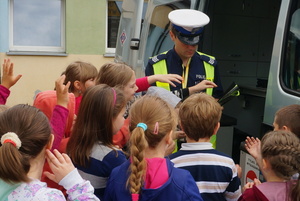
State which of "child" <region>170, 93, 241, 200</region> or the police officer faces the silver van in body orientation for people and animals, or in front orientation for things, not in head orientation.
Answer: the child

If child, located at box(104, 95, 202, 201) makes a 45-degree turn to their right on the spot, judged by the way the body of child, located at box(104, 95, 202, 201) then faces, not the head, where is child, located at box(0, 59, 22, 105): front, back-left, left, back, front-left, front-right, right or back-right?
back-left

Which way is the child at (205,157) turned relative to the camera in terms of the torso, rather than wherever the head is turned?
away from the camera

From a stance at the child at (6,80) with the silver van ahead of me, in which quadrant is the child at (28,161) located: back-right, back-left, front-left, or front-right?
back-right

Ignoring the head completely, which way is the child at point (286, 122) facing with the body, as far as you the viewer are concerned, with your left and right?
facing away from the viewer and to the left of the viewer

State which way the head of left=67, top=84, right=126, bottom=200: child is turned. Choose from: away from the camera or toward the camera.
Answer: away from the camera

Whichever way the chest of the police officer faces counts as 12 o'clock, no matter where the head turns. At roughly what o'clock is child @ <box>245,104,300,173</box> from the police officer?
The child is roughly at 11 o'clock from the police officer.

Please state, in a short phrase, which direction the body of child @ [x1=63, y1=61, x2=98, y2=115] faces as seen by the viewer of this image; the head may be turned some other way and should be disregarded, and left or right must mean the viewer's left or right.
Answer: facing to the right of the viewer

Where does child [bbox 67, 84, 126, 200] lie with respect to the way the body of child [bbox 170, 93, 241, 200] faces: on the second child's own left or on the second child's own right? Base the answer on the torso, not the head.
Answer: on the second child's own left

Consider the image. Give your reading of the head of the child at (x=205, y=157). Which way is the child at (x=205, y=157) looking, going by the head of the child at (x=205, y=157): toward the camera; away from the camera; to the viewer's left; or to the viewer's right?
away from the camera

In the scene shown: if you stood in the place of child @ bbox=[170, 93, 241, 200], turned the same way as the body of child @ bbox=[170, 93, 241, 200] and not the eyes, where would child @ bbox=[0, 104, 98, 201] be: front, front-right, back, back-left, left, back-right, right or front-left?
back-left

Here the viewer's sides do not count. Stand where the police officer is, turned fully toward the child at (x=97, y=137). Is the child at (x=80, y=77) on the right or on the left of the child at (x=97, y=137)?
right

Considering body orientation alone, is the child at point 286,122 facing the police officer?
yes

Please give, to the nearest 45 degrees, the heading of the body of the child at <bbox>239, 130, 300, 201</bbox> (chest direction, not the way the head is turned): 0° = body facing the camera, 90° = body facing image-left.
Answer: approximately 135°

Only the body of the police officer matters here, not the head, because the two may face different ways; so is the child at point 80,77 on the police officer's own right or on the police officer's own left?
on the police officer's own right
